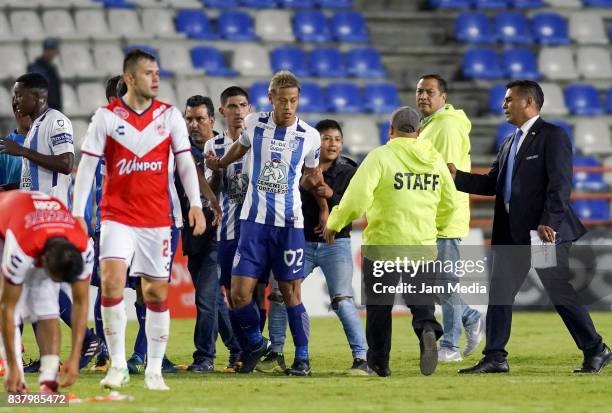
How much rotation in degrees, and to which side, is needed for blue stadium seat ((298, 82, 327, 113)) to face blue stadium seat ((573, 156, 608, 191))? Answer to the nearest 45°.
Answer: approximately 90° to its left

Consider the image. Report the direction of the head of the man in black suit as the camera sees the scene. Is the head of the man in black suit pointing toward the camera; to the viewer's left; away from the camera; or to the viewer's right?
to the viewer's left

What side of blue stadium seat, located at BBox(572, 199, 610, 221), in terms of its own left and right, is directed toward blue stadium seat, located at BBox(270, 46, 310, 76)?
right

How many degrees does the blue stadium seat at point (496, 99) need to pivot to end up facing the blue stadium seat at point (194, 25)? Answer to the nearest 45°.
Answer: approximately 90° to its right

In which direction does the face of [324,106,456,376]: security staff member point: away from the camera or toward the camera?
away from the camera

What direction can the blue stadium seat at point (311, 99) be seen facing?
toward the camera

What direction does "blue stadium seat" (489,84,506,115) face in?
toward the camera

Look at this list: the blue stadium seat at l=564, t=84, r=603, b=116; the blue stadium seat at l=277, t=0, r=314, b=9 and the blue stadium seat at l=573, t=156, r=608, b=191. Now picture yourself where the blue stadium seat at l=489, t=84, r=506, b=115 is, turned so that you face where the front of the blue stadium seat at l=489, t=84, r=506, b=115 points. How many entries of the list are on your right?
1

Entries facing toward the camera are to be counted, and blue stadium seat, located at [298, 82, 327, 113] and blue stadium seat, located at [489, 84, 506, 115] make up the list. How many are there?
2
